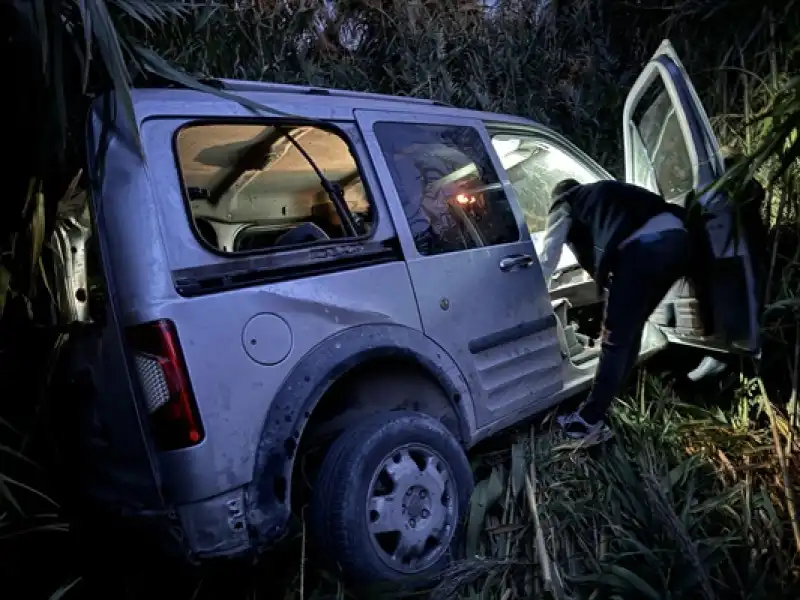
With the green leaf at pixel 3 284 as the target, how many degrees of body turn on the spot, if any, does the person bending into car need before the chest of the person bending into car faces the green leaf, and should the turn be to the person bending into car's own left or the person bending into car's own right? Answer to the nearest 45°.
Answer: approximately 45° to the person bending into car's own left

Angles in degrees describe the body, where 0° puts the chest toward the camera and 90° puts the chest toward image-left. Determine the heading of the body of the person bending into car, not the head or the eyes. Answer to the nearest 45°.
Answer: approximately 90°

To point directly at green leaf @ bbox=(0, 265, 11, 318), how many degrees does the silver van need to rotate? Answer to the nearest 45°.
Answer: approximately 135° to its left

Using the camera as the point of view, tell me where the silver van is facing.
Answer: facing away from the viewer and to the right of the viewer
